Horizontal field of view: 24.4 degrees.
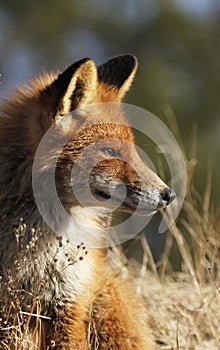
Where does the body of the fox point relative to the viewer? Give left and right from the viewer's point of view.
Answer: facing the viewer and to the right of the viewer
